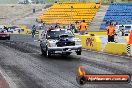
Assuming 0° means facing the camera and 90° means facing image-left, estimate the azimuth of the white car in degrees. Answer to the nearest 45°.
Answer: approximately 315°

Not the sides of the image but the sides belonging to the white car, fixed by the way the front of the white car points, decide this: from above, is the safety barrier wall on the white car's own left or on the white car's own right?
on the white car's own left
